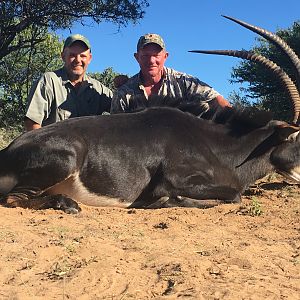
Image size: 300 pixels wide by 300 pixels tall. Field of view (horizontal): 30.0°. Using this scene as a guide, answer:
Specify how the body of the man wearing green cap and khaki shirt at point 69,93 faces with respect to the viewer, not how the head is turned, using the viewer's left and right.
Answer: facing the viewer

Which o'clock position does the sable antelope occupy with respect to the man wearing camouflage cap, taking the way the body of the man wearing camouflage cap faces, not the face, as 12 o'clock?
The sable antelope is roughly at 12 o'clock from the man wearing camouflage cap.

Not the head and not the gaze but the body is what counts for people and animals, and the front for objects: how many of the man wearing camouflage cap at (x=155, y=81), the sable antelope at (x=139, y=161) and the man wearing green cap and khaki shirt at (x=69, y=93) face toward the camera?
2

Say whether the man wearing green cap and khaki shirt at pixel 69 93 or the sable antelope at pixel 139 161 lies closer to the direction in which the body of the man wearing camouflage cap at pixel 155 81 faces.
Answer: the sable antelope

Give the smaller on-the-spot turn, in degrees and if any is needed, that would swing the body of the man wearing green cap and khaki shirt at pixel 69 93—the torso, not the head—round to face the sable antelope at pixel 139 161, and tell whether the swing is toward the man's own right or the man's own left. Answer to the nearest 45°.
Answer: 0° — they already face it

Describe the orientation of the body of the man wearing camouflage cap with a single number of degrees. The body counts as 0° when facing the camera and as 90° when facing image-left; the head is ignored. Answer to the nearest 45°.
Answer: approximately 0°

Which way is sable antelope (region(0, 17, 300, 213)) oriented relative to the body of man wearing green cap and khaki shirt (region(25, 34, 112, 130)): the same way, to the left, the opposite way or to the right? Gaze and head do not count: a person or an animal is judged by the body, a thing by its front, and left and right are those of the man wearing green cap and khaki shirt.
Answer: to the left

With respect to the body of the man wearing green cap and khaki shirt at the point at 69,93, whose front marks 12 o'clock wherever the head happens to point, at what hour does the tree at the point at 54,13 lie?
The tree is roughly at 6 o'clock from the man wearing green cap and khaki shirt.

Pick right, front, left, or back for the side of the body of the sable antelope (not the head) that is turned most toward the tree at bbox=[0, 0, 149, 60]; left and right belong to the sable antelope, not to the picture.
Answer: left

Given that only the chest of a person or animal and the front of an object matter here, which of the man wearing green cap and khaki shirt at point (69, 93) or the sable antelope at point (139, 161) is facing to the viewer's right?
the sable antelope

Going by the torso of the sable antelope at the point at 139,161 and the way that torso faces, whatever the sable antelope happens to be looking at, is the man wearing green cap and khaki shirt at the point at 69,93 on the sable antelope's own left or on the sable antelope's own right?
on the sable antelope's own left

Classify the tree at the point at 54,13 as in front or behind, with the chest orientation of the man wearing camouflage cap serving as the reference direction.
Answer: behind

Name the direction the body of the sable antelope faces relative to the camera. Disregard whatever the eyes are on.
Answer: to the viewer's right
